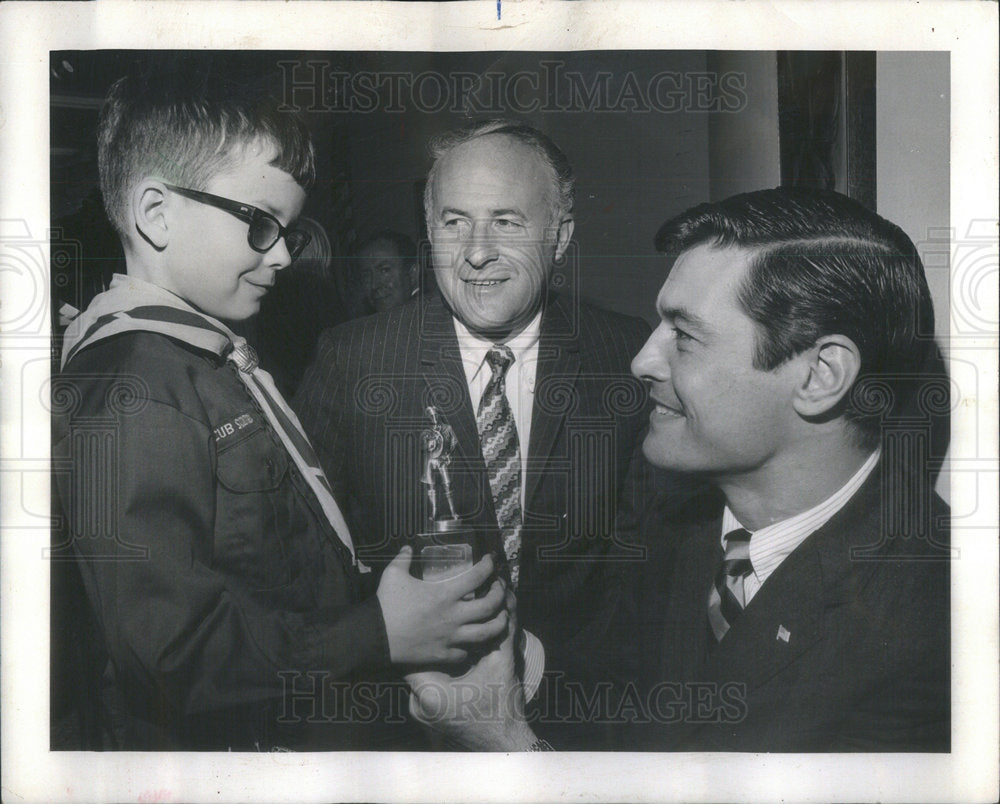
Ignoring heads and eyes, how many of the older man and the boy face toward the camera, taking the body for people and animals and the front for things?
1

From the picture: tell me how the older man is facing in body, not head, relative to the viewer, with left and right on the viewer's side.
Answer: facing the viewer

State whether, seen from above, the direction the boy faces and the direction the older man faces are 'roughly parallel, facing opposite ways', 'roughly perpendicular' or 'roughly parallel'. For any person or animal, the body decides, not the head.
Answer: roughly perpendicular

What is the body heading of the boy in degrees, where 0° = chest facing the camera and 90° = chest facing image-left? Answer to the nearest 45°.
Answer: approximately 270°

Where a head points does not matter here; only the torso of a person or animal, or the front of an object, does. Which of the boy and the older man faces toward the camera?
the older man

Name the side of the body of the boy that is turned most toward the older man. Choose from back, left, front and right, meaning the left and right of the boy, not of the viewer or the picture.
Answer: front
